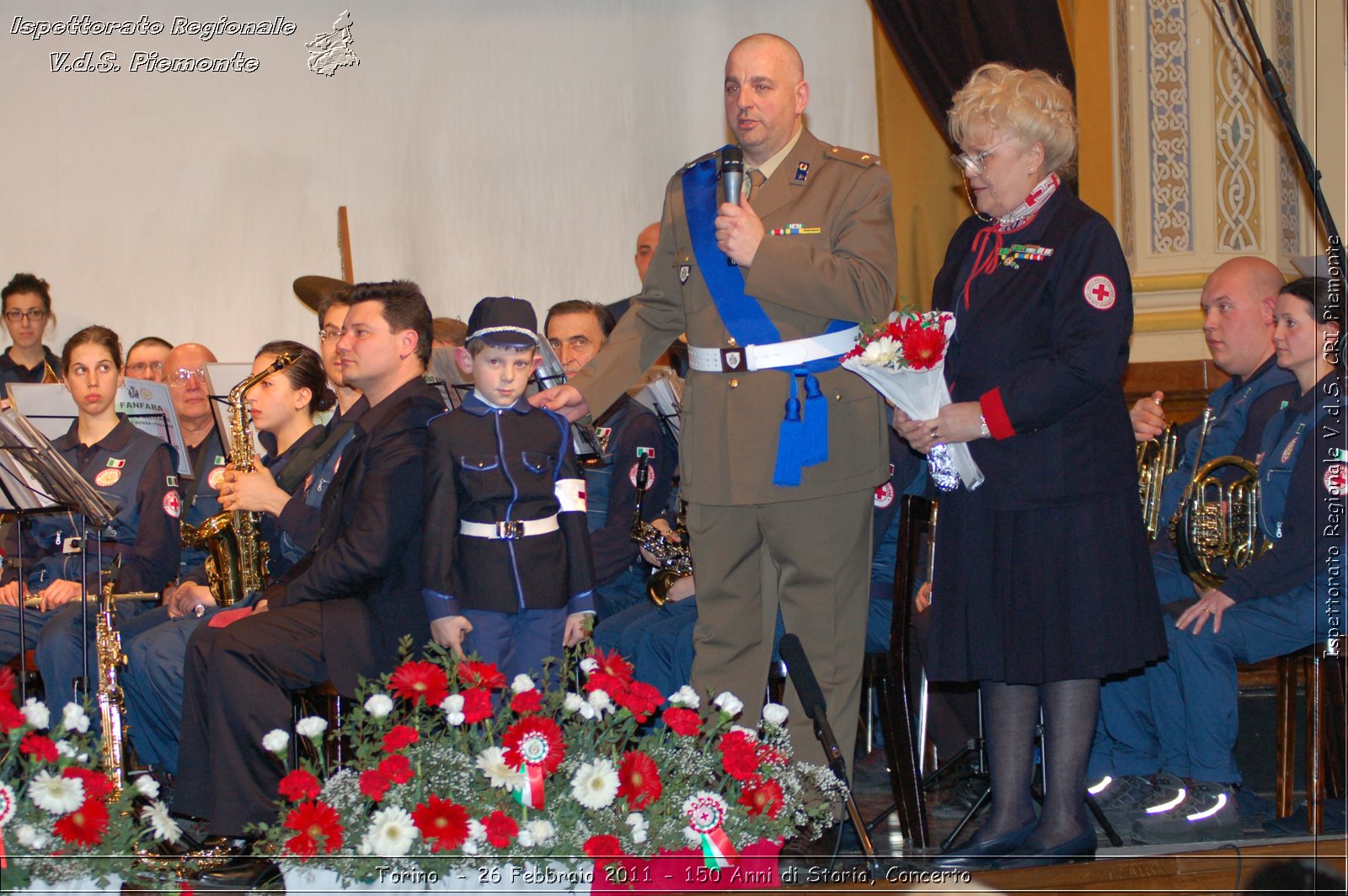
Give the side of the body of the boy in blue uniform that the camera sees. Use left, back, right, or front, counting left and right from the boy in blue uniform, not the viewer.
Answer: front

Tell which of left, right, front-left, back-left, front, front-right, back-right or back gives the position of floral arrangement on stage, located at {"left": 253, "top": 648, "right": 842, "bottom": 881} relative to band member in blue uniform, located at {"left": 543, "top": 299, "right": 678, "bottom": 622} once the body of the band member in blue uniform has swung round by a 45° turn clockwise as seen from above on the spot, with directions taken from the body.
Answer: left

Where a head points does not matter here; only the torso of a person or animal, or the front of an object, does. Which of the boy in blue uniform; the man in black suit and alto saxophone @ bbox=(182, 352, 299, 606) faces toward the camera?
the boy in blue uniform

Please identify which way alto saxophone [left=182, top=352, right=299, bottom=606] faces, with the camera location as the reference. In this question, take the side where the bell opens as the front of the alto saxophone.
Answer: facing to the left of the viewer

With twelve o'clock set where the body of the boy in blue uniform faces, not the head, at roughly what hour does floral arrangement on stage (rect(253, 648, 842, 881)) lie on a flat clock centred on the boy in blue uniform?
The floral arrangement on stage is roughly at 12 o'clock from the boy in blue uniform.

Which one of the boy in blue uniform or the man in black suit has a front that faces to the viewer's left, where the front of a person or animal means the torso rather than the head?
the man in black suit

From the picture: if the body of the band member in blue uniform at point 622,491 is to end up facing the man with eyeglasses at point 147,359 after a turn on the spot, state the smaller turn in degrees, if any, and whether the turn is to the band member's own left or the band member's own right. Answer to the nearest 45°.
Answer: approximately 90° to the band member's own right

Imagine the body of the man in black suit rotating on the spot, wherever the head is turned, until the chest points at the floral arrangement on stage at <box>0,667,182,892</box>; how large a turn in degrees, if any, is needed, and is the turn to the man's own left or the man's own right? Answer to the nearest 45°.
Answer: approximately 45° to the man's own left

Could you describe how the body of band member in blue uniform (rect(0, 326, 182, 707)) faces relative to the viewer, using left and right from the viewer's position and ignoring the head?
facing the viewer and to the left of the viewer

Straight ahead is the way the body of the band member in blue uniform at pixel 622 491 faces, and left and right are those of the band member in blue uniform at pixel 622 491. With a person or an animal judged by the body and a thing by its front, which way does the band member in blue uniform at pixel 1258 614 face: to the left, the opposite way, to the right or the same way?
to the right

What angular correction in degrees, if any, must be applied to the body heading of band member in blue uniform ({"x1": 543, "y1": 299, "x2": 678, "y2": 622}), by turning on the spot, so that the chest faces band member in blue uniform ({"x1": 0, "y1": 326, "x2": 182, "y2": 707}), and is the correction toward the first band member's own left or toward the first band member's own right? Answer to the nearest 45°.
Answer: approximately 45° to the first band member's own right

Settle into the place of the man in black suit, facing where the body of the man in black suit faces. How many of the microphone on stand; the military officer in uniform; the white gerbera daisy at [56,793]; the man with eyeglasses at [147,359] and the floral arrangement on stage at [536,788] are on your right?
1

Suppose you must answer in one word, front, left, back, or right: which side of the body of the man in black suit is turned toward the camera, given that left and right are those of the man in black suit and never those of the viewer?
left

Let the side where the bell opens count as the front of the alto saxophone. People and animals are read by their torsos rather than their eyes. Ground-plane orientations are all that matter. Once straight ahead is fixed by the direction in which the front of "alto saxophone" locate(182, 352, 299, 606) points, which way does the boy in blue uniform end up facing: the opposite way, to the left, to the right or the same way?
to the left

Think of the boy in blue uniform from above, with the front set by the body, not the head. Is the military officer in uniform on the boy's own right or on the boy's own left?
on the boy's own left

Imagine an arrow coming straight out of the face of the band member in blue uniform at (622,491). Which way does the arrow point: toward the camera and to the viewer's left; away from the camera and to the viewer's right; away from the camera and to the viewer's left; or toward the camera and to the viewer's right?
toward the camera and to the viewer's left

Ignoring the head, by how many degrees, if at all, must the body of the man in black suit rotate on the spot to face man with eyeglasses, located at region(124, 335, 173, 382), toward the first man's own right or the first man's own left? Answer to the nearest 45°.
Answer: approximately 90° to the first man's own right
